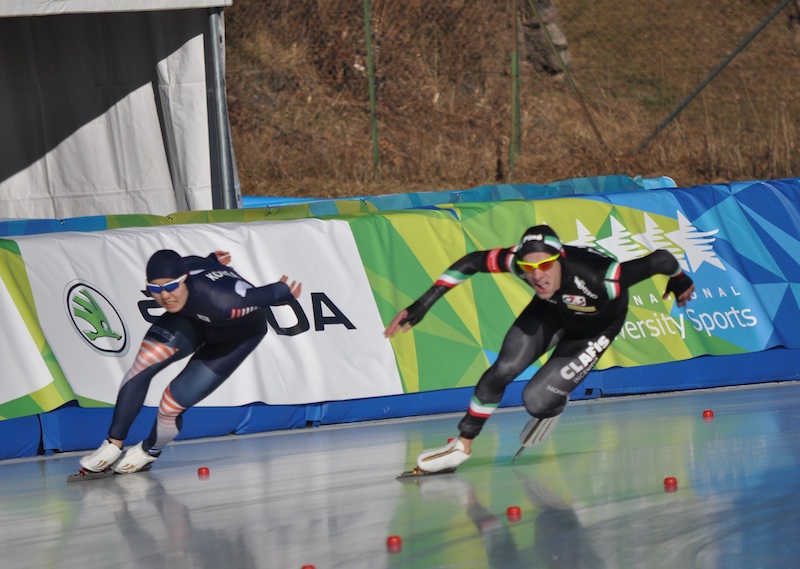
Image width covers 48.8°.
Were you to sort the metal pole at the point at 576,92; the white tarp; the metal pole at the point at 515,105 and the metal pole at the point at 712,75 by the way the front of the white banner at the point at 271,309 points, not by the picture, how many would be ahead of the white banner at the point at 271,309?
0

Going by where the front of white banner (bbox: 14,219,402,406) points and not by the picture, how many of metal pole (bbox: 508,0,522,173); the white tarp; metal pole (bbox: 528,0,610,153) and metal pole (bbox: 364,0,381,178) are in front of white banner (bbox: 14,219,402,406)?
0

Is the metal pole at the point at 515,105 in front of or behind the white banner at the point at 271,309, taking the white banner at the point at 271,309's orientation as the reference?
behind

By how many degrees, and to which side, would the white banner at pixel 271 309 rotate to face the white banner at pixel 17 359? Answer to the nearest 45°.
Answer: approximately 90° to its right

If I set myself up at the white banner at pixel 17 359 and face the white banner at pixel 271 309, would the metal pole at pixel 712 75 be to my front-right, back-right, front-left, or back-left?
front-left

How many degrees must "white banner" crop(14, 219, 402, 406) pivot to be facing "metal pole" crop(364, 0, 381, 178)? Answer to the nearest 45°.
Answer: approximately 180°

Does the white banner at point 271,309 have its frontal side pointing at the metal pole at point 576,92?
no

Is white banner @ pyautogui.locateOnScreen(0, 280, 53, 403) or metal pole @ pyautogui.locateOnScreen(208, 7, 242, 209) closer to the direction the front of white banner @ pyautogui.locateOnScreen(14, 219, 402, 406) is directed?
the white banner

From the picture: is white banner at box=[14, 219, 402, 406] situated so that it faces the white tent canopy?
no

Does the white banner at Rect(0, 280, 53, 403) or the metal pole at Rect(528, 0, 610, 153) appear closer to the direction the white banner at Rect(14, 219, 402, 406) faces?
the white banner

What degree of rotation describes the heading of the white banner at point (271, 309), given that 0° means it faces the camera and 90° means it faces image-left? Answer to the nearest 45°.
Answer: approximately 0°

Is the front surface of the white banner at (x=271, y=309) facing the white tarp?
no

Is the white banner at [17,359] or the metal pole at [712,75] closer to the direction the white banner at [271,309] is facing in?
the white banner

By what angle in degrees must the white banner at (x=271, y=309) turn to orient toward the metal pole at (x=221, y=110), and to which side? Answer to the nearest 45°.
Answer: approximately 180°

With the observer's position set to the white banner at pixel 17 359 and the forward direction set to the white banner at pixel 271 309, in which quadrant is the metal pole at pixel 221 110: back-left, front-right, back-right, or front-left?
front-left
